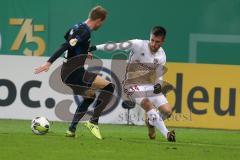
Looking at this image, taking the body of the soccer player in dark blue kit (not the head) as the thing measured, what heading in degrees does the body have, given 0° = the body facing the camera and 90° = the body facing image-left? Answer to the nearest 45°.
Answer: approximately 270°
